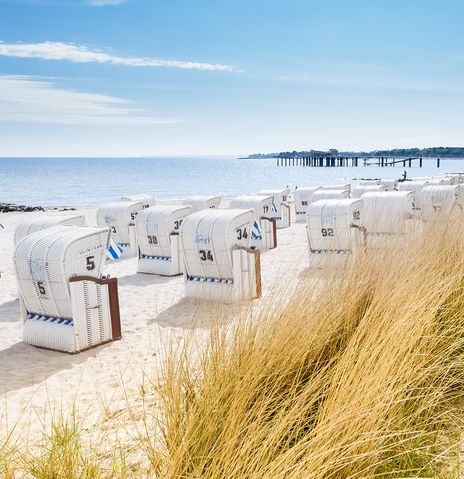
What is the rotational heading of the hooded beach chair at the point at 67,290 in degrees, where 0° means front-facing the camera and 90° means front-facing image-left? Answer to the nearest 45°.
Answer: approximately 225°

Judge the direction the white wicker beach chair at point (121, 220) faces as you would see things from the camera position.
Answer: facing away from the viewer and to the right of the viewer

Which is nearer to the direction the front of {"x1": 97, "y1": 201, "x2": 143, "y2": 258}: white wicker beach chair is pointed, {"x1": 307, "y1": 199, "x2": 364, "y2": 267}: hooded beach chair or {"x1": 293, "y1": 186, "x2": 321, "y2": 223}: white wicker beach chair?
the white wicker beach chair

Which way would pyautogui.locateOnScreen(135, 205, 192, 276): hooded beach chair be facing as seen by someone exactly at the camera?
facing away from the viewer and to the right of the viewer

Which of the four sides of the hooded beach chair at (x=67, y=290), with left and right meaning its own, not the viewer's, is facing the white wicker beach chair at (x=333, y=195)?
front

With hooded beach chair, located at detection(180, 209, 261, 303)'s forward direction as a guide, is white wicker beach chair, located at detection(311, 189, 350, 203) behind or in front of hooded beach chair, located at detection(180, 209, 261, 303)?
in front

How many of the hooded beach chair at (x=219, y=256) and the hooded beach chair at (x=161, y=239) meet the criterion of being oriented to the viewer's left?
0

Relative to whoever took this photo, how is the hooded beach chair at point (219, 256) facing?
facing away from the viewer and to the right of the viewer

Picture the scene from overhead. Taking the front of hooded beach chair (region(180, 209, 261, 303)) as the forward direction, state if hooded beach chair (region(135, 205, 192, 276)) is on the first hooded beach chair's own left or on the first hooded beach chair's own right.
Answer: on the first hooded beach chair's own left

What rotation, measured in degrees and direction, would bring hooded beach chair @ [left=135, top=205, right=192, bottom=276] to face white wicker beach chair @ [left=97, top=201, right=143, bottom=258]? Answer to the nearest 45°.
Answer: approximately 45° to its left
